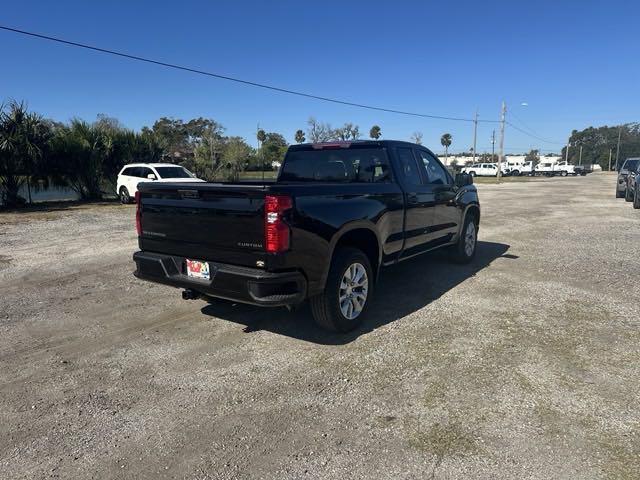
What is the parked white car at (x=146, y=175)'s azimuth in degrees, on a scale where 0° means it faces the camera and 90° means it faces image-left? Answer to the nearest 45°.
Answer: approximately 315°

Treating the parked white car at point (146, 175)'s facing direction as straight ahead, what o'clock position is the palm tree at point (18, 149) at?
The palm tree is roughly at 5 o'clock from the parked white car.

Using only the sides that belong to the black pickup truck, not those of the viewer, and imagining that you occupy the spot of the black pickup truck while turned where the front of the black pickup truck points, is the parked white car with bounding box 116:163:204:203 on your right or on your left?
on your left

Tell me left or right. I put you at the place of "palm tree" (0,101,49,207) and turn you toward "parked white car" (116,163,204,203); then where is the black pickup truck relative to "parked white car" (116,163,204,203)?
right

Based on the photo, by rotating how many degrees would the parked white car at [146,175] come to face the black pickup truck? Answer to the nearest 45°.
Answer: approximately 45° to its right

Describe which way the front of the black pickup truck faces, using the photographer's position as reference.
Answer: facing away from the viewer and to the right of the viewer

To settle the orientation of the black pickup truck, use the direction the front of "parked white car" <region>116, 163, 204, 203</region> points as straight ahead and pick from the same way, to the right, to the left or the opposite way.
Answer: to the left

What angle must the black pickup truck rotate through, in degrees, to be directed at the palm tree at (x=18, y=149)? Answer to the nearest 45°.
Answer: approximately 90° to its left
